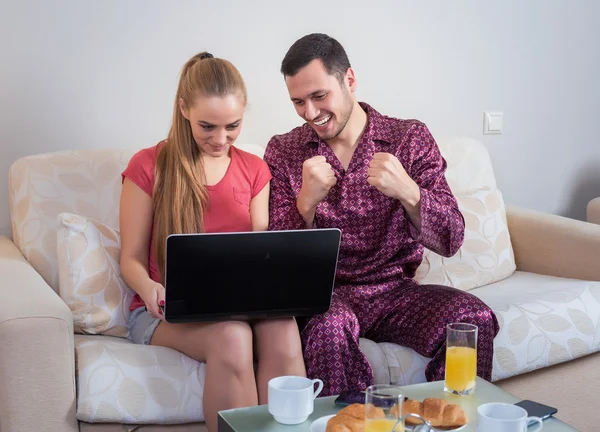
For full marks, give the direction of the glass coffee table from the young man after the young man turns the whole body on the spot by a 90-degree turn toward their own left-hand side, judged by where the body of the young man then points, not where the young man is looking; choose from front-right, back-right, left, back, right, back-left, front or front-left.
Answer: right

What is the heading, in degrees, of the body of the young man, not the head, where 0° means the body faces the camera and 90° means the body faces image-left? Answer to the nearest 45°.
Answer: approximately 0°

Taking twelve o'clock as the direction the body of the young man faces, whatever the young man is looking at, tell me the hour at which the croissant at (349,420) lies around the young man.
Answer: The croissant is roughly at 12 o'clock from the young man.

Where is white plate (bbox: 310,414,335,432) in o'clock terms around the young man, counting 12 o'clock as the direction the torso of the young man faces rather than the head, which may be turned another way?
The white plate is roughly at 12 o'clock from the young man.

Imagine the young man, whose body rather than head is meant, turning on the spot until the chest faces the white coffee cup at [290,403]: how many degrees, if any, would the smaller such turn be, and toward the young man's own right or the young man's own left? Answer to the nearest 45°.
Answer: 0° — they already face it

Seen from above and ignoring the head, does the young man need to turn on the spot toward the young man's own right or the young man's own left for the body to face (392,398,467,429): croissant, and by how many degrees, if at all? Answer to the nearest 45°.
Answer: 0° — they already face it

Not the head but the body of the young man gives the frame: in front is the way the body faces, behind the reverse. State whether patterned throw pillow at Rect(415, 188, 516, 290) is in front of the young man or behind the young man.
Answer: behind

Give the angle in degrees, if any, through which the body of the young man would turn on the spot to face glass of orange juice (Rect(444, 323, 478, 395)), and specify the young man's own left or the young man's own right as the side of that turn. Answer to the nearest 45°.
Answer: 0° — they already face it

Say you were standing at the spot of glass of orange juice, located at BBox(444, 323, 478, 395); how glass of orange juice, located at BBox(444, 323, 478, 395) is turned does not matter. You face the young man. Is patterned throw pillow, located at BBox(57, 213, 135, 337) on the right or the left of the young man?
left

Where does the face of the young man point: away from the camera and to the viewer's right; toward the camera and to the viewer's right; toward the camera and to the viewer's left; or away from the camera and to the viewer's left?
toward the camera and to the viewer's left

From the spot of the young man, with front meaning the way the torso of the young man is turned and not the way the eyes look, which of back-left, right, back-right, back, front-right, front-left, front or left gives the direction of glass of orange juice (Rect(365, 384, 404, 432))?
front

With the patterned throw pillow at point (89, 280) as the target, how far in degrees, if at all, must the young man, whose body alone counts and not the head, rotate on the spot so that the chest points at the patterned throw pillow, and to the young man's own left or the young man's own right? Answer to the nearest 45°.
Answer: approximately 90° to the young man's own right
